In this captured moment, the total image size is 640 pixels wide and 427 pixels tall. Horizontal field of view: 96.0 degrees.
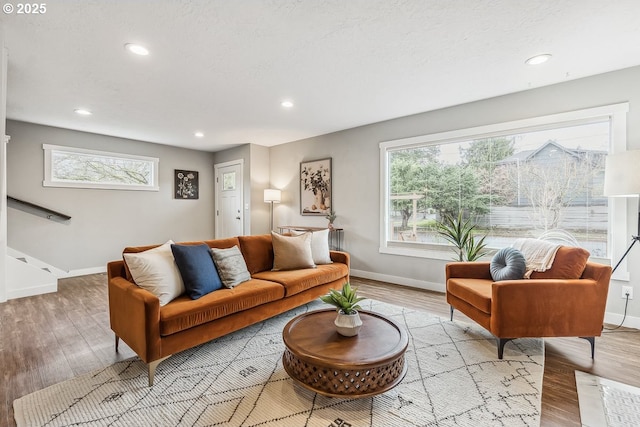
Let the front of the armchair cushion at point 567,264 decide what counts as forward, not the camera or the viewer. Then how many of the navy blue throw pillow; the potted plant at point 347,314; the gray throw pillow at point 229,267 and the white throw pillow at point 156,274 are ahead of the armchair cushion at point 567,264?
4

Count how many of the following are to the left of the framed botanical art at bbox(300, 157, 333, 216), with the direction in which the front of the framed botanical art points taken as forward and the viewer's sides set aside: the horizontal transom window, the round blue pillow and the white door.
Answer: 1

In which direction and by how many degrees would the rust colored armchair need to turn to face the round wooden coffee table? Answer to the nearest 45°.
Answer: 0° — it already faces it

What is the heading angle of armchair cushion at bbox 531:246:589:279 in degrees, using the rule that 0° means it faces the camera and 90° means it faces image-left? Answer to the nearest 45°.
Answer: approximately 45°

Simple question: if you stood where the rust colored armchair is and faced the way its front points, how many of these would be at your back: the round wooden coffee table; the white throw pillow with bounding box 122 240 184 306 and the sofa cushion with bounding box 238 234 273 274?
0

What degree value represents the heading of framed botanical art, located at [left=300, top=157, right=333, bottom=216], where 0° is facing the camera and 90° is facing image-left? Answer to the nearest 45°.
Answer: approximately 45°

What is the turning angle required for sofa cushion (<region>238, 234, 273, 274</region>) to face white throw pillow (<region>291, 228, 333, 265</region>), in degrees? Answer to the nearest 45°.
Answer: approximately 45° to its left

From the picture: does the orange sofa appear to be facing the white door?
no

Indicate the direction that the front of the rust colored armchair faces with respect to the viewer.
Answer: facing the viewer and to the left of the viewer

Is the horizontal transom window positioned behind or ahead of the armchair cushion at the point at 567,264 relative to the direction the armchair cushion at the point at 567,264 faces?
ahead

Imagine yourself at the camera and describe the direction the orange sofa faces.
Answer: facing the viewer and to the right of the viewer

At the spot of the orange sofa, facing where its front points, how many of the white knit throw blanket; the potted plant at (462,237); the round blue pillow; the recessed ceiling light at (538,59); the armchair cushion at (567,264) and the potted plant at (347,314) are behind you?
0

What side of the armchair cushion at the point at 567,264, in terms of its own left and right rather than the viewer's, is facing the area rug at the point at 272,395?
front

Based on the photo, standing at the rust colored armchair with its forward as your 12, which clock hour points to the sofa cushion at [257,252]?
The sofa cushion is roughly at 1 o'clock from the rust colored armchair.

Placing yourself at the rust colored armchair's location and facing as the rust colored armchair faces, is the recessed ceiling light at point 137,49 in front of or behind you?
in front

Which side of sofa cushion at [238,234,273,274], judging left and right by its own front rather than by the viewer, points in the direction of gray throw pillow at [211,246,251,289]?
right

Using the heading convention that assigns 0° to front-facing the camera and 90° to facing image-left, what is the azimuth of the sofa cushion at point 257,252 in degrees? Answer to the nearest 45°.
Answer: approximately 315°

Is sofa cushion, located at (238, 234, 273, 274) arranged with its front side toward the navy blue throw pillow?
no

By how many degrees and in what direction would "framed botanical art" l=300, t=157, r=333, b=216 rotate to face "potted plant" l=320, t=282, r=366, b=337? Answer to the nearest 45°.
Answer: approximately 45° to its left
